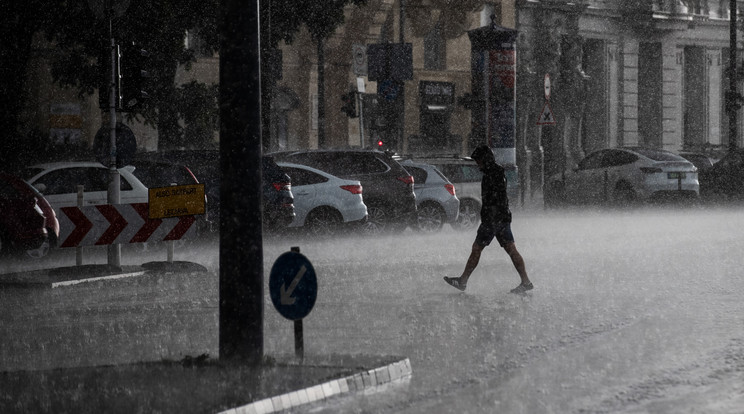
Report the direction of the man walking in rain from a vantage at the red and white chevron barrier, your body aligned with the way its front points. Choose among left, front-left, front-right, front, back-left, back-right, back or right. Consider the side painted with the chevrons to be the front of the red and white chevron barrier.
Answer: front-left

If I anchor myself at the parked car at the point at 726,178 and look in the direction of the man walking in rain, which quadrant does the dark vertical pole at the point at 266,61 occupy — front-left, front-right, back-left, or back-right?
front-right

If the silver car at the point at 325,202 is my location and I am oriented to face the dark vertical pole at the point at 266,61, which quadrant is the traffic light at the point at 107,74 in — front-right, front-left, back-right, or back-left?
back-left

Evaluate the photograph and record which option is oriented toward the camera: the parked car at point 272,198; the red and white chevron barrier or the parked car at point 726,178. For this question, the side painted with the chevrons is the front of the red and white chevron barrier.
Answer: the red and white chevron barrier

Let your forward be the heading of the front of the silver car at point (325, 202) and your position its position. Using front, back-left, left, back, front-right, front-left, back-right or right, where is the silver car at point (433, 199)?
back-right

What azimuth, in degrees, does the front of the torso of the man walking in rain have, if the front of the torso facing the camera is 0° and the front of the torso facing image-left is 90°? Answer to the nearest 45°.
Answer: approximately 90°

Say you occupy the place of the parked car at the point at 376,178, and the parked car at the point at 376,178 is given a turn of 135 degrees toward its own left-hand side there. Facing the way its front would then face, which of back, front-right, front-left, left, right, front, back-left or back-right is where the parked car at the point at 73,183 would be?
right

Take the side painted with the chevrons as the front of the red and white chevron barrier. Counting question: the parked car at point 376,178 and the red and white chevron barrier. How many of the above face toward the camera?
1
